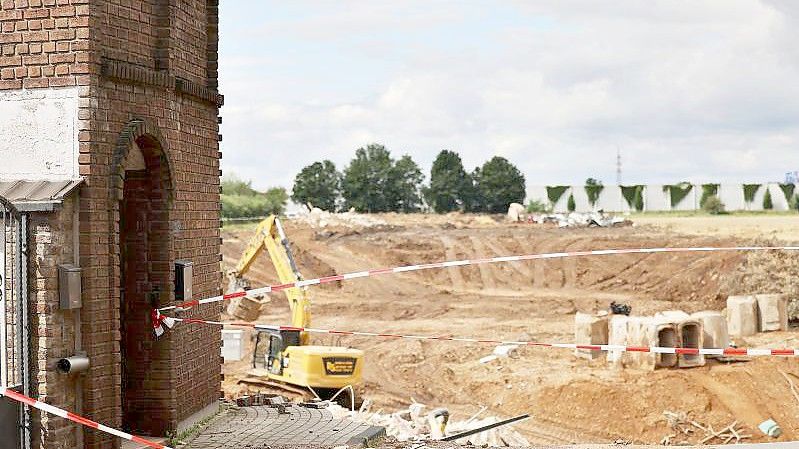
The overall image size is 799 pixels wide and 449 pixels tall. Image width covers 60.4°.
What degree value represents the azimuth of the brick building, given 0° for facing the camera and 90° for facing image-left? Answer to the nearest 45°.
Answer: approximately 315°

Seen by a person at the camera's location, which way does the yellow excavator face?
facing away from the viewer and to the left of the viewer

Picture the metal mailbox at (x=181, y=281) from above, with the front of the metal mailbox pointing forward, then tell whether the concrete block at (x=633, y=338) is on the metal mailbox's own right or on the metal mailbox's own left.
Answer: on the metal mailbox's own left

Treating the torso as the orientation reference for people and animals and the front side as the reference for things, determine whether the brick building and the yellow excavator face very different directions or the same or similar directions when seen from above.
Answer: very different directions

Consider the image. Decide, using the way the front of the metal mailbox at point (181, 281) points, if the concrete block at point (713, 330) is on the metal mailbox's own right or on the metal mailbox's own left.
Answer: on the metal mailbox's own left

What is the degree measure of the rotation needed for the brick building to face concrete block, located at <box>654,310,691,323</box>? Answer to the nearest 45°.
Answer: approximately 90° to its left

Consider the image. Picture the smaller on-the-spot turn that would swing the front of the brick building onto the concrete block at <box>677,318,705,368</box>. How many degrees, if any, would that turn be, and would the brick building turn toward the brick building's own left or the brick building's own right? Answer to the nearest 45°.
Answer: approximately 90° to the brick building's own left

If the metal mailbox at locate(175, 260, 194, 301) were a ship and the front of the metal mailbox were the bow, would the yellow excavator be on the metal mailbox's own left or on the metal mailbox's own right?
on the metal mailbox's own left

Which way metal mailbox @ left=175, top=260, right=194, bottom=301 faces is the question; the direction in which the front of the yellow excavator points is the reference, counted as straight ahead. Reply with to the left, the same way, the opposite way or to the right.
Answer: the opposite way
